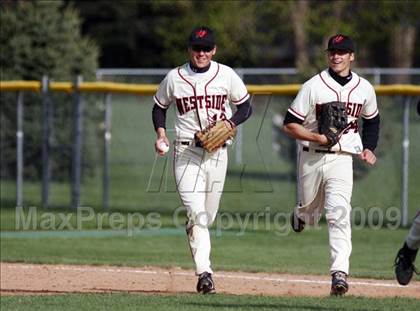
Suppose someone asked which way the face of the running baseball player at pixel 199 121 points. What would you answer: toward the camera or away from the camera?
toward the camera

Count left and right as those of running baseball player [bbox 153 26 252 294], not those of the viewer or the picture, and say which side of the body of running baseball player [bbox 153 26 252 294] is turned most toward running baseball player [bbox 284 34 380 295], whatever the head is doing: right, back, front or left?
left

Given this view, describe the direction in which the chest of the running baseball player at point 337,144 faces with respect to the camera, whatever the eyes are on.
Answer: toward the camera

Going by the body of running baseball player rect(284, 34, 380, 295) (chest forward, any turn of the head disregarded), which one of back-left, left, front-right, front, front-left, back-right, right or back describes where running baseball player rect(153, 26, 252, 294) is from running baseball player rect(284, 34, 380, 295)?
right

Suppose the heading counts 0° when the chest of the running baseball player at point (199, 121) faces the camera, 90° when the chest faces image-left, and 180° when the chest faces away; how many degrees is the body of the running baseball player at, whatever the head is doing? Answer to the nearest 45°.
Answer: approximately 0°

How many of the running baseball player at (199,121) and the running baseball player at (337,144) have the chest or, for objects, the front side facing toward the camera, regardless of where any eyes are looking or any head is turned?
2
